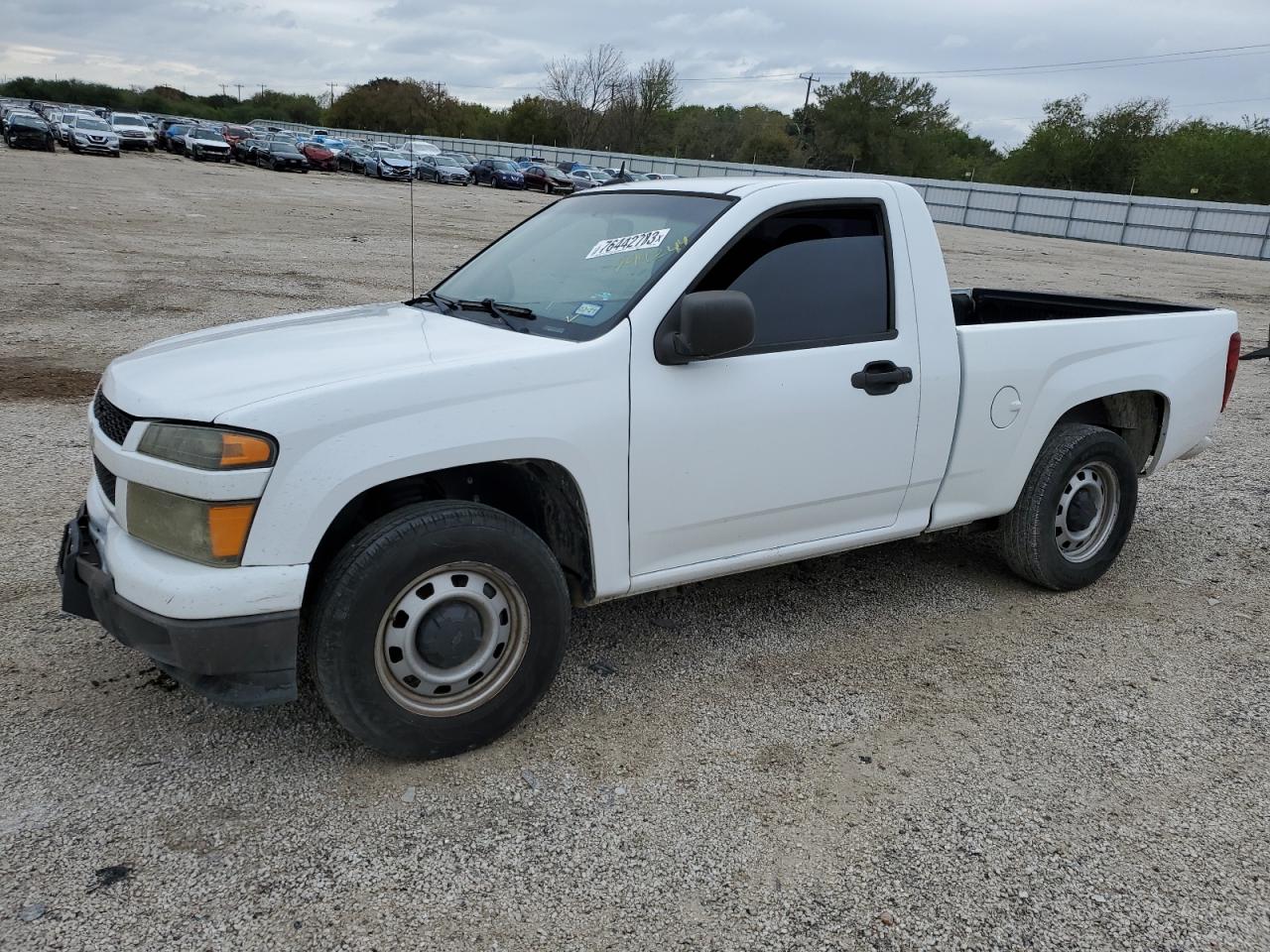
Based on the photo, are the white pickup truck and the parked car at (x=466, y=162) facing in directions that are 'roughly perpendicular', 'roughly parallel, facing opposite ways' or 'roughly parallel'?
roughly perpendicular

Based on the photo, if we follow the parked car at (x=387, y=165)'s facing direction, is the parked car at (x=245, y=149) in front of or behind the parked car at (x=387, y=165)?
behind

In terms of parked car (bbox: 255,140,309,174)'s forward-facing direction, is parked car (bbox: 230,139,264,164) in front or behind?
behind

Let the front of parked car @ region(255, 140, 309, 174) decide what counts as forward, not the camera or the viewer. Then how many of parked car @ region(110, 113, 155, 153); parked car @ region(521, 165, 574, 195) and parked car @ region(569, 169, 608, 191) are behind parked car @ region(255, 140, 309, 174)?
1

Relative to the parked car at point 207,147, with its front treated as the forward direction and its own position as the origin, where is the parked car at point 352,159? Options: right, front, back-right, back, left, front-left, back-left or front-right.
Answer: front-left

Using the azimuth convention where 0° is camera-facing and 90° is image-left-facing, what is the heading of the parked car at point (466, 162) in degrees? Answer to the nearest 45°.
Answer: approximately 315°

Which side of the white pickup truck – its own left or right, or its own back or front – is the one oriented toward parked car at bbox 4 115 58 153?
right

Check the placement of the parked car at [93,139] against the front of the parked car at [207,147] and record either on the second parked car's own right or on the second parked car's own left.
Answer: on the second parked car's own right

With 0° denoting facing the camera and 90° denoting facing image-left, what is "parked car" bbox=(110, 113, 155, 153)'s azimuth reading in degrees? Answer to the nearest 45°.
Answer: approximately 315°

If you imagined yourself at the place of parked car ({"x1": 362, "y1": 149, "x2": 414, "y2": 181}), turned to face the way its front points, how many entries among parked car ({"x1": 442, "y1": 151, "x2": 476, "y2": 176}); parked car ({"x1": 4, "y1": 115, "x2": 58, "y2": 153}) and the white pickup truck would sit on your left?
1
